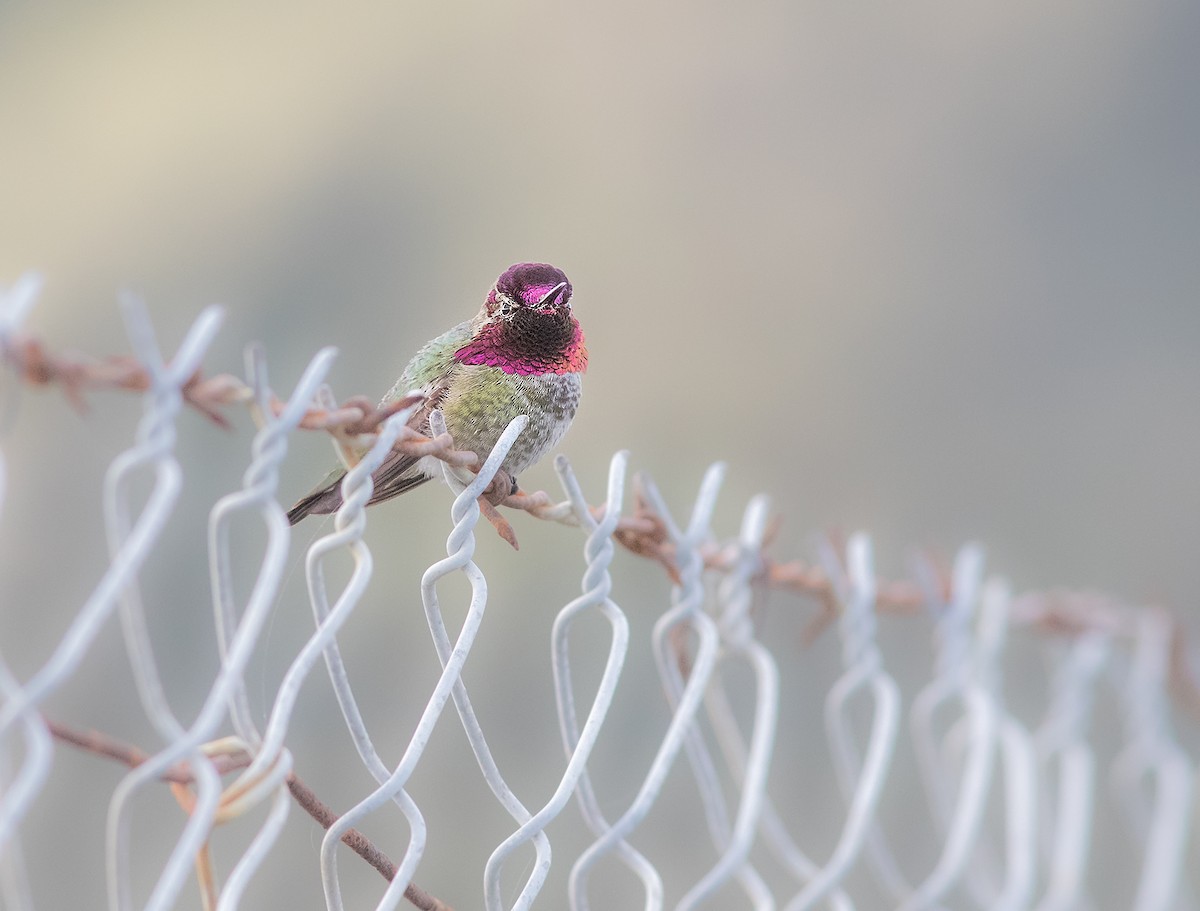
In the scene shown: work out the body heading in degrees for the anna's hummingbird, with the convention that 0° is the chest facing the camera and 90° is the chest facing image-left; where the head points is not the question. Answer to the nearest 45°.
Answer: approximately 315°
